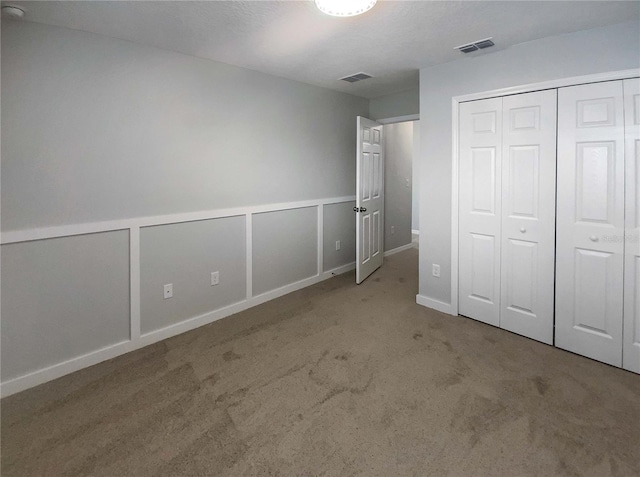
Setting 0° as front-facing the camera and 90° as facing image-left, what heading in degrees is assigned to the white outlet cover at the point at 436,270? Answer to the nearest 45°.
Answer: approximately 45°

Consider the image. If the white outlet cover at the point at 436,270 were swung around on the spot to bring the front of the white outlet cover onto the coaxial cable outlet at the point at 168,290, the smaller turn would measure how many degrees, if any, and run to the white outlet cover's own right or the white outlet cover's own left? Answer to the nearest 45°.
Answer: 0° — it already faces it

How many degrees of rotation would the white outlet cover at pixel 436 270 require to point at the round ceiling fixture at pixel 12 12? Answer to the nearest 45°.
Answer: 0° — it already faces it

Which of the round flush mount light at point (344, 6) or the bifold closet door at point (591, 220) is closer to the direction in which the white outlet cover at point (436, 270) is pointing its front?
the round flush mount light

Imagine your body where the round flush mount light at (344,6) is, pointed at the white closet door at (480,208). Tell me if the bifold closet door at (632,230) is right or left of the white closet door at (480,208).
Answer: right
